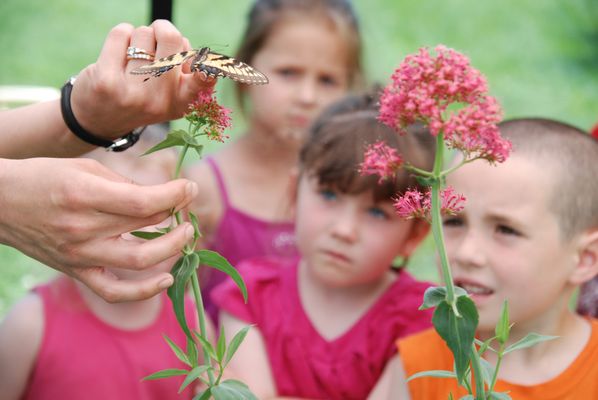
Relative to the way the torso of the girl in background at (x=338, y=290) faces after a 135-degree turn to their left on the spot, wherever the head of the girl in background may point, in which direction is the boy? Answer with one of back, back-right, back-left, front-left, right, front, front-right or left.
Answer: right

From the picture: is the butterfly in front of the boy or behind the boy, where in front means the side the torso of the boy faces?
in front

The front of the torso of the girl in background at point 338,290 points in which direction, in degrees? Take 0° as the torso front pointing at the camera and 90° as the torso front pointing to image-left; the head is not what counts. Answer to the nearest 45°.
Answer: approximately 0°

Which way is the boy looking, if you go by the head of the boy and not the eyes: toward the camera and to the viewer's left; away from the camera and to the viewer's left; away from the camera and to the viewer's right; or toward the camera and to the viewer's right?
toward the camera and to the viewer's left

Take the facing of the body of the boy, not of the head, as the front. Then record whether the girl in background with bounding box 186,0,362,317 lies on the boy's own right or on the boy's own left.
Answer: on the boy's own right

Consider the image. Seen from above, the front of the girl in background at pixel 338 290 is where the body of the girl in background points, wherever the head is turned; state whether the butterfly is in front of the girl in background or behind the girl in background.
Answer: in front

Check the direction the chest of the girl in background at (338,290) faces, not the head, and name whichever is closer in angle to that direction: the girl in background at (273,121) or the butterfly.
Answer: the butterfly
